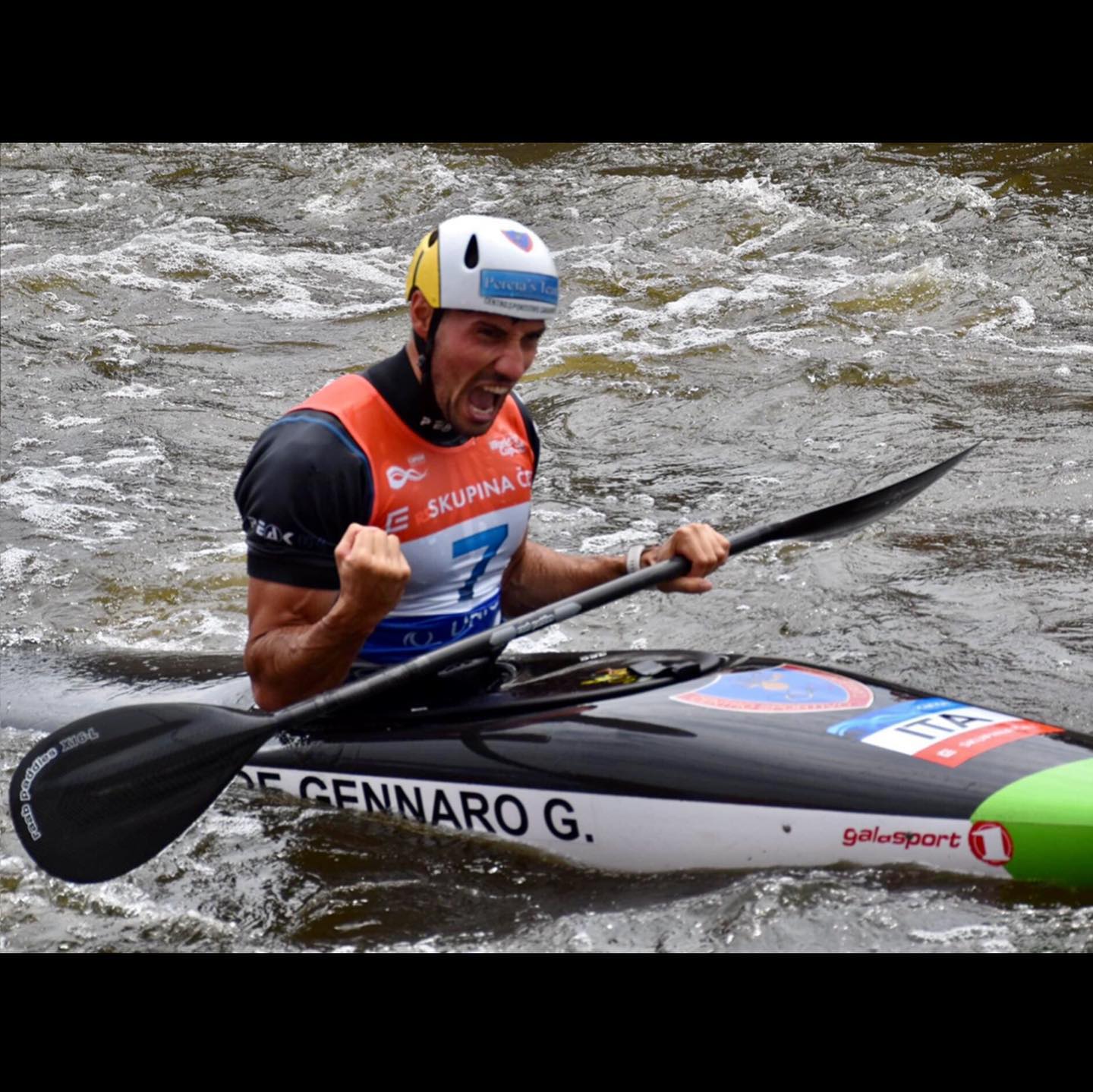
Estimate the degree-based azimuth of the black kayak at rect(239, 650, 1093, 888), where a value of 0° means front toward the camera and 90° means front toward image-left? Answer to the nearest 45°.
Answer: approximately 315°

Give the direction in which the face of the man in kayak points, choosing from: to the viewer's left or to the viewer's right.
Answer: to the viewer's right
